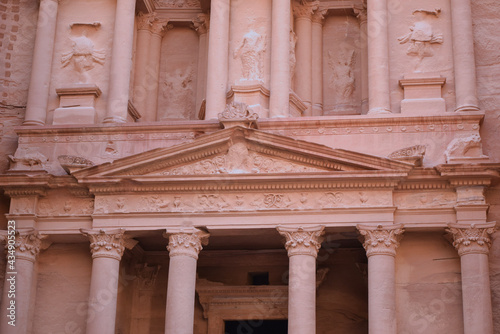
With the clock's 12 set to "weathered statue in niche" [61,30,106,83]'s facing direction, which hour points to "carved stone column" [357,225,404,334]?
The carved stone column is roughly at 10 o'clock from the weathered statue in niche.

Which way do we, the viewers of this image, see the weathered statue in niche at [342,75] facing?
facing the viewer

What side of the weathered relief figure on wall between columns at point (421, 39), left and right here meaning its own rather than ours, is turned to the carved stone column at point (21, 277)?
right

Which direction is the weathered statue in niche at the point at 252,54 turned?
toward the camera

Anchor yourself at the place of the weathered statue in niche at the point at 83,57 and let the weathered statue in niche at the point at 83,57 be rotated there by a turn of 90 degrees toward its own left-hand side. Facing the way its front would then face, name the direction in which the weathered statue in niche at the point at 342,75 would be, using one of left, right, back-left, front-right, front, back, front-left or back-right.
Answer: front

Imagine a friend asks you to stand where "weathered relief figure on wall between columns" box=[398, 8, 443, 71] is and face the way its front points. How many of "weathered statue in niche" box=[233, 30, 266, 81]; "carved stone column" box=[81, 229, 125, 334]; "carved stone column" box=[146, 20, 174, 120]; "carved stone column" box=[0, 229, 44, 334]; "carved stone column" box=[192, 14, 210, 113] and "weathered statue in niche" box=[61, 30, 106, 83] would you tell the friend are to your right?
6

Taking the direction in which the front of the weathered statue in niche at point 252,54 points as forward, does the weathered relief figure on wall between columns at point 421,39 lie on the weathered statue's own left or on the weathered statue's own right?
on the weathered statue's own left
